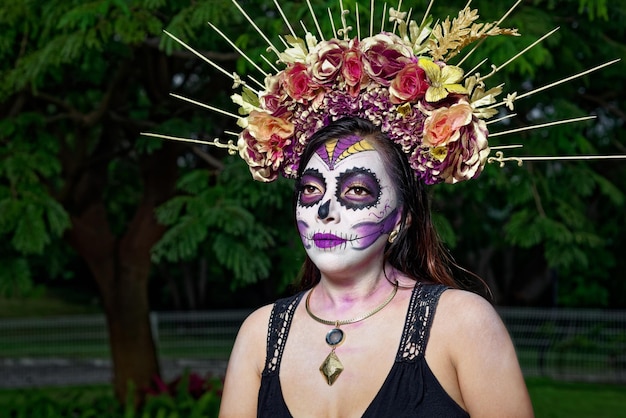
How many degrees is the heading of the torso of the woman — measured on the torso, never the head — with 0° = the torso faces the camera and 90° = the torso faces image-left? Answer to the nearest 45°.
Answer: approximately 45°
